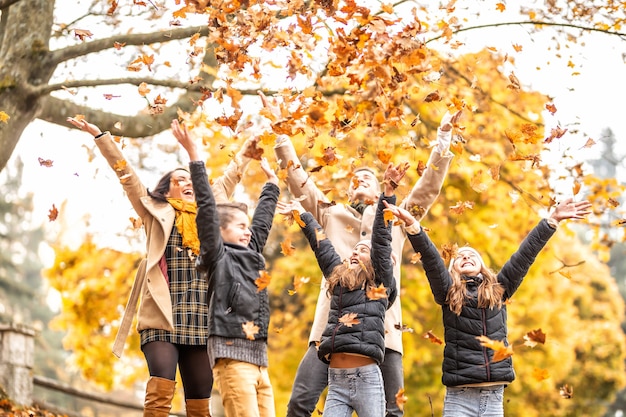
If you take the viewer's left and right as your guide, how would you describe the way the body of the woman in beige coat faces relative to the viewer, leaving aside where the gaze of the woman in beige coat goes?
facing the viewer and to the right of the viewer

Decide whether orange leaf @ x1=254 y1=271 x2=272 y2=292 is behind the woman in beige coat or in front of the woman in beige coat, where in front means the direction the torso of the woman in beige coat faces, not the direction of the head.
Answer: in front

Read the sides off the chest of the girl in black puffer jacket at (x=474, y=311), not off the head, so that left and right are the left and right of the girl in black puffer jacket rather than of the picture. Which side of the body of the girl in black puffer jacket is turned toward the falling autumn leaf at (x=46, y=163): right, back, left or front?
right

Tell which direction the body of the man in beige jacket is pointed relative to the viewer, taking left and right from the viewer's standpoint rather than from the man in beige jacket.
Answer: facing the viewer

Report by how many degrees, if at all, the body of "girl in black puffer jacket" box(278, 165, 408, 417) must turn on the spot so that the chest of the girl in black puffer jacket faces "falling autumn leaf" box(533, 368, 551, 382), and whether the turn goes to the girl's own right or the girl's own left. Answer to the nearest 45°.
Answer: approximately 90° to the girl's own left

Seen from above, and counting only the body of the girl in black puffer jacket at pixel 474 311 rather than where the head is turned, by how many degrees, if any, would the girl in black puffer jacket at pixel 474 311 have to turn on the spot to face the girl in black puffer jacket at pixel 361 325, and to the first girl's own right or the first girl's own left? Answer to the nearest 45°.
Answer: approximately 45° to the first girl's own right
